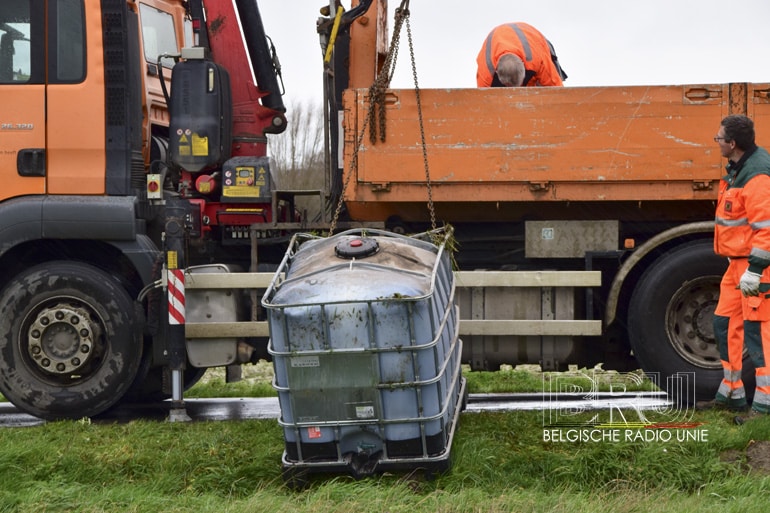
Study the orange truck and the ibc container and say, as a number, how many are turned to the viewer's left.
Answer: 1

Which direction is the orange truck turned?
to the viewer's left

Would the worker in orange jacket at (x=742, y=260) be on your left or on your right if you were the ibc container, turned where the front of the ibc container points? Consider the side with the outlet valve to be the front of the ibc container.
on your left

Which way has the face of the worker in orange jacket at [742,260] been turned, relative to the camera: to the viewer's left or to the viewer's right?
to the viewer's left

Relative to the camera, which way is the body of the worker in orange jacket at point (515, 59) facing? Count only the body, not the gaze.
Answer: toward the camera

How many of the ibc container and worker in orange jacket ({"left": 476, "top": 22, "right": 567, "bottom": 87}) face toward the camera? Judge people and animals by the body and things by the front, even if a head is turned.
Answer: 2

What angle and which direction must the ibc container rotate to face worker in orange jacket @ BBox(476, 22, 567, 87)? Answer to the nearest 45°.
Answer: approximately 135° to its left

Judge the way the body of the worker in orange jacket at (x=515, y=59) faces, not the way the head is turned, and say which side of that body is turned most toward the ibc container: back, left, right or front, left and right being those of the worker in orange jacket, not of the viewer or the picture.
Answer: front
